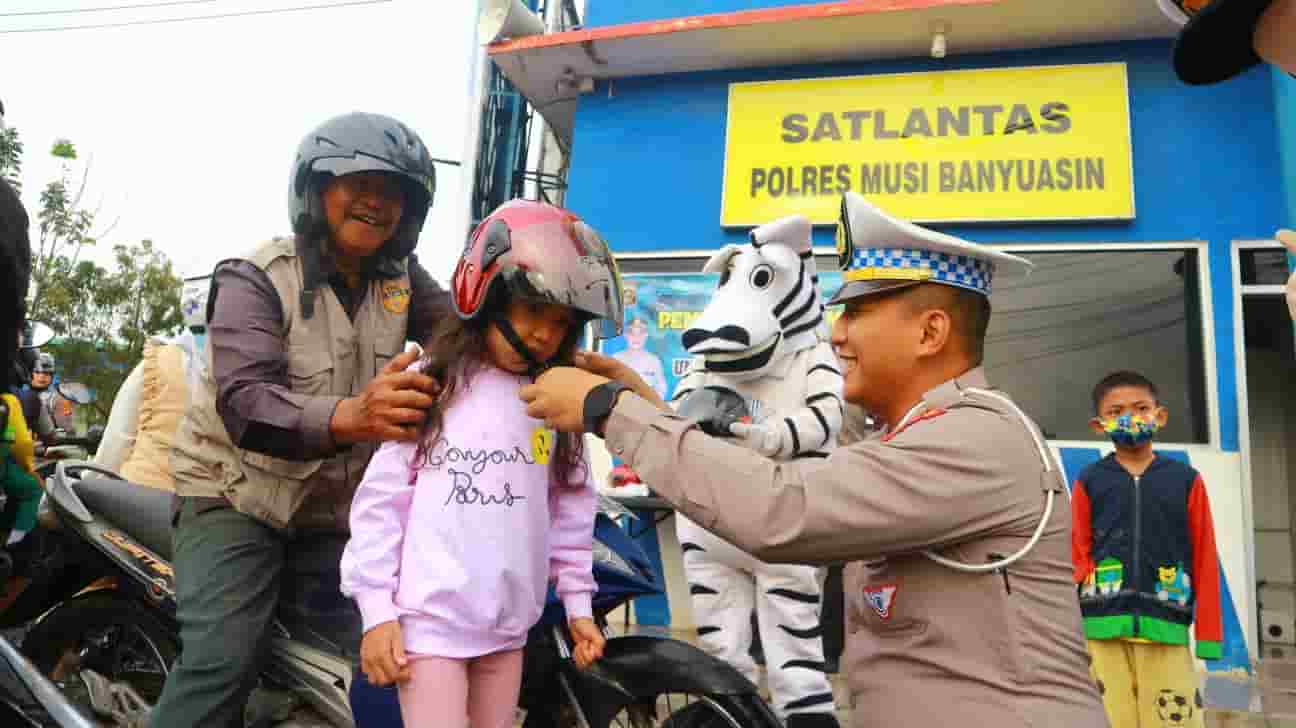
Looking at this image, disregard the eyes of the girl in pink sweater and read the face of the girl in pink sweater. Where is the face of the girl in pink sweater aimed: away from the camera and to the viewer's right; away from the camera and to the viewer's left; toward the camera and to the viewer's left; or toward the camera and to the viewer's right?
toward the camera and to the viewer's right

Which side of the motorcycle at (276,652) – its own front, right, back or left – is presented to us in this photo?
right

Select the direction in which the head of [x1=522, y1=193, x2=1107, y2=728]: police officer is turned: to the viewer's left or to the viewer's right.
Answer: to the viewer's left

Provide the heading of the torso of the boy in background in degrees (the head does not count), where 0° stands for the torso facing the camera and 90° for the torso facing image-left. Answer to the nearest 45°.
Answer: approximately 0°

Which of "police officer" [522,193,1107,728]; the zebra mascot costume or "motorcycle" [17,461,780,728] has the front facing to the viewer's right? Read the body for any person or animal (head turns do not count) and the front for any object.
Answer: the motorcycle

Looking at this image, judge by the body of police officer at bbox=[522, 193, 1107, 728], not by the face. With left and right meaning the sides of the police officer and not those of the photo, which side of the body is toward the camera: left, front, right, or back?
left

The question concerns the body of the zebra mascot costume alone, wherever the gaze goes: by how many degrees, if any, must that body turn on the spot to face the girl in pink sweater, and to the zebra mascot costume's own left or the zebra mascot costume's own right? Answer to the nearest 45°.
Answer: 0° — they already face them

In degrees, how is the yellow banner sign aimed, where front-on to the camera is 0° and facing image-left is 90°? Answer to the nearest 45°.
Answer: approximately 0°

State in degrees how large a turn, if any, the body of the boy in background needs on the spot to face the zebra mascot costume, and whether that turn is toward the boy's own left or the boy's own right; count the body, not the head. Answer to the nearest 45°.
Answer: approximately 45° to the boy's own right
